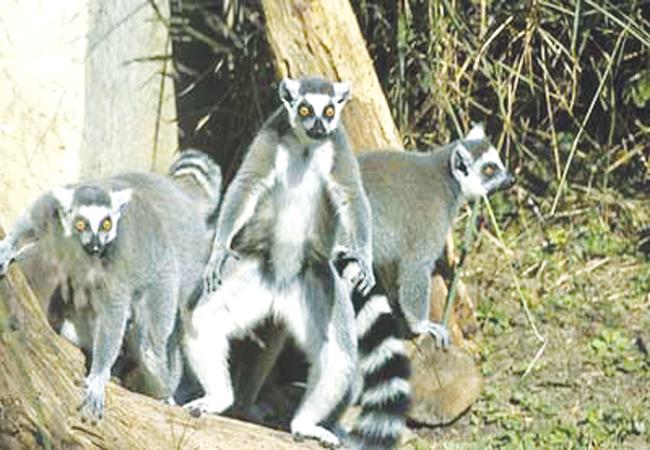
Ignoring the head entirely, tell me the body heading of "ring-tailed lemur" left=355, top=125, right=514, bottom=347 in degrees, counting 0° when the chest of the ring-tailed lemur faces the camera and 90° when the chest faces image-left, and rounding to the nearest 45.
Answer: approximately 270°

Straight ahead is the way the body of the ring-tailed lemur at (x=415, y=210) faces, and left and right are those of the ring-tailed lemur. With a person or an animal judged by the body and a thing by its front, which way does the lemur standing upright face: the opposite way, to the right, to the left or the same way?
to the right

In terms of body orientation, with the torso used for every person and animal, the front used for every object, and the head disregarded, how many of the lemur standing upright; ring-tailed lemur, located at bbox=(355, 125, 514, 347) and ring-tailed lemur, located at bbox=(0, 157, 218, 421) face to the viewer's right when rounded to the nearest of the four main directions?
1

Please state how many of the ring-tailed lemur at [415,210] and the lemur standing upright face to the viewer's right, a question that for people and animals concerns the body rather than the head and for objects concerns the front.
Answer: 1

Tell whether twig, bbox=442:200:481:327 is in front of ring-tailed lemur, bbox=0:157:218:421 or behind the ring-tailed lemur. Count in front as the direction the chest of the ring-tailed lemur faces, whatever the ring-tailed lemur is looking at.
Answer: behind
